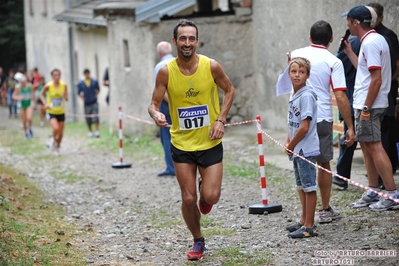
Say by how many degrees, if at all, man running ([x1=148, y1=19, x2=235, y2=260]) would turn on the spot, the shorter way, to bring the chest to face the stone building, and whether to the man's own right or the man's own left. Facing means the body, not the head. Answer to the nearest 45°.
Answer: approximately 180°

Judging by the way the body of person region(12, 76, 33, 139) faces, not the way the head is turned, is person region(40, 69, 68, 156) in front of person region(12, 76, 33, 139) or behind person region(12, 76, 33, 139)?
in front

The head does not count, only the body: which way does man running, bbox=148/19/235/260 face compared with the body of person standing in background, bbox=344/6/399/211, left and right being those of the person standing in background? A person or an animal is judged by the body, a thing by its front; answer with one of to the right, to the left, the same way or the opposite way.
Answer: to the left

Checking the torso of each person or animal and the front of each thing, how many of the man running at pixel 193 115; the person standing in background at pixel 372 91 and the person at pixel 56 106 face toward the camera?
2

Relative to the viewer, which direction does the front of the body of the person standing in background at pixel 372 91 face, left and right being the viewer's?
facing to the left of the viewer

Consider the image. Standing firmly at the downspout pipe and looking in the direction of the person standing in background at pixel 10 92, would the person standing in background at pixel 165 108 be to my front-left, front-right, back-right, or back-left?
back-left

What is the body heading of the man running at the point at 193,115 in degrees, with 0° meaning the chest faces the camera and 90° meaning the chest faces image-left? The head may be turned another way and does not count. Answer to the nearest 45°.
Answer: approximately 0°

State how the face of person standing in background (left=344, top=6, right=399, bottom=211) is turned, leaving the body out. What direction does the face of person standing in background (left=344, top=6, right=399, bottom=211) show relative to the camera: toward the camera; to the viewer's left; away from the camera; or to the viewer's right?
to the viewer's left

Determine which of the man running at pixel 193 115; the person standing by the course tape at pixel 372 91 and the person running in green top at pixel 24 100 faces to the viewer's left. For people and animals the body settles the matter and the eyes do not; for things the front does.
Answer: the person standing by the course tape at pixel 372 91
